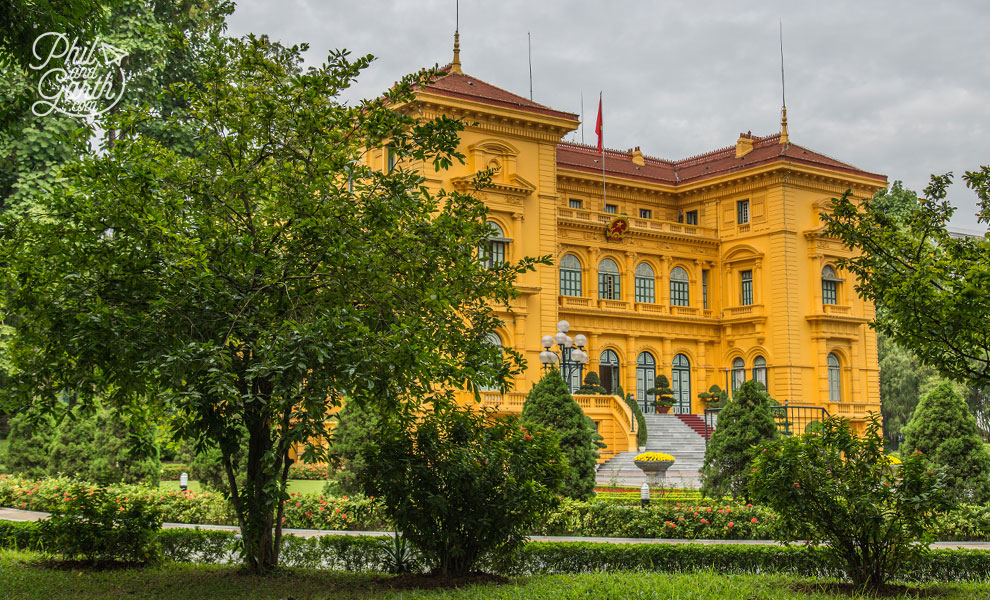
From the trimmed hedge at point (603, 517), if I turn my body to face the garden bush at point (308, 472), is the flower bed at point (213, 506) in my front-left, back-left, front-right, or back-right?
front-left

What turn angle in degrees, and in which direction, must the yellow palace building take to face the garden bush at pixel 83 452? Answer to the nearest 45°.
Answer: approximately 90° to its right

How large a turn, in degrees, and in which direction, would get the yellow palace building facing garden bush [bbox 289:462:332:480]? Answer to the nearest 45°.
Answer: approximately 90° to its right

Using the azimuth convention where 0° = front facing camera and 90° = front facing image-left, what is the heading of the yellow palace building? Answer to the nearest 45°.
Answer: approximately 315°

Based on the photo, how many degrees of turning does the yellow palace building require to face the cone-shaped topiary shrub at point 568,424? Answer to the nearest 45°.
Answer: approximately 45° to its right

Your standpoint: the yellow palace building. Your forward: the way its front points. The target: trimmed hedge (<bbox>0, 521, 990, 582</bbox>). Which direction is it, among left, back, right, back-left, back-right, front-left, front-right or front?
front-right

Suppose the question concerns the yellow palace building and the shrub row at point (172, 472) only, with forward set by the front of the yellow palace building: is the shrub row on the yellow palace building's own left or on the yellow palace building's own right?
on the yellow palace building's own right

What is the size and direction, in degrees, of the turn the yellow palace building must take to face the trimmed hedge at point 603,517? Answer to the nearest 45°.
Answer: approximately 45° to its right

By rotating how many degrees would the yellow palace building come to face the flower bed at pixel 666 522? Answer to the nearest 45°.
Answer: approximately 45° to its right
